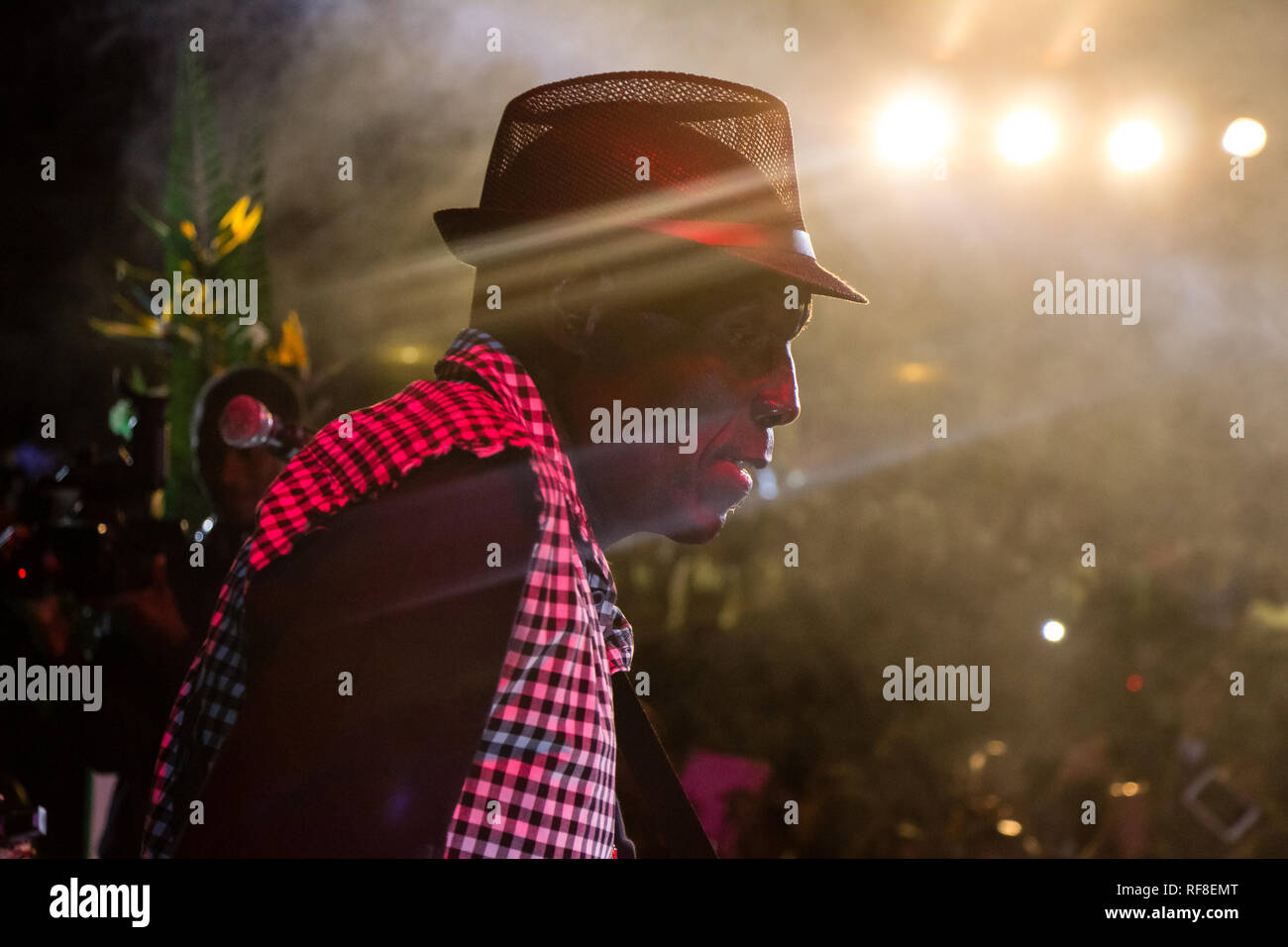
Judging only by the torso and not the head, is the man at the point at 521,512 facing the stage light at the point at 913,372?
no

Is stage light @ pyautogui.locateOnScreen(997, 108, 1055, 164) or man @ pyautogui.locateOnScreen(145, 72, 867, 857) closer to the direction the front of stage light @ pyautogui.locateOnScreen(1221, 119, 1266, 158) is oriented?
the man

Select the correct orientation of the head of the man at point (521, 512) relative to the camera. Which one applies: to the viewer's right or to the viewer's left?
to the viewer's right

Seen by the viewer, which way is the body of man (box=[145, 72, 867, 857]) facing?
to the viewer's right

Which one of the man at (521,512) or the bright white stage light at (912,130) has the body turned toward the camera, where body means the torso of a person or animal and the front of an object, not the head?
the bright white stage light

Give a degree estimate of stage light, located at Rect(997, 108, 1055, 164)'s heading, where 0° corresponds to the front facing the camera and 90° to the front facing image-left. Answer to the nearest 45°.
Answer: approximately 0°

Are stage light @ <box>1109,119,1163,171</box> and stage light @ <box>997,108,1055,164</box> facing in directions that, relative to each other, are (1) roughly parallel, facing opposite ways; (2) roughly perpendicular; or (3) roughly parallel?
roughly parallel

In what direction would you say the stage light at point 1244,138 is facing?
toward the camera

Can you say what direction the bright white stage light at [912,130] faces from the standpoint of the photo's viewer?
facing the viewer

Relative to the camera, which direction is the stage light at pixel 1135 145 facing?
toward the camera

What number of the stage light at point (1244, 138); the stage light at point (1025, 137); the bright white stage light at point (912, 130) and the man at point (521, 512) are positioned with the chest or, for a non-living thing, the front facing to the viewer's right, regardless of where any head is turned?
1

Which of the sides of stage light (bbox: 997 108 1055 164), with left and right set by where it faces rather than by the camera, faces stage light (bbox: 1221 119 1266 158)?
left

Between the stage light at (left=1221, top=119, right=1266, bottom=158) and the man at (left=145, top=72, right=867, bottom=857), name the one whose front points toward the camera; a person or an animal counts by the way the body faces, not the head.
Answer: the stage light
